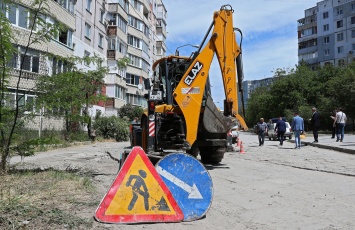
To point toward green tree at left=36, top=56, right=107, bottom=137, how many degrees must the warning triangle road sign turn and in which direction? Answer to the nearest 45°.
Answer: approximately 135° to its right

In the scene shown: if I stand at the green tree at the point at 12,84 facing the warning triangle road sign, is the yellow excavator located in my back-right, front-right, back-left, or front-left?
front-left

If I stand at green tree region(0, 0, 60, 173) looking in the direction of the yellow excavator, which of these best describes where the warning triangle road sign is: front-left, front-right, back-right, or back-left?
front-right

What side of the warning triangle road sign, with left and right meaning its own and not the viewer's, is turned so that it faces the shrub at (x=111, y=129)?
back

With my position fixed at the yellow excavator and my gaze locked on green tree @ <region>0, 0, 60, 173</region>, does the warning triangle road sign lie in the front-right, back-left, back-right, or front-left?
front-left

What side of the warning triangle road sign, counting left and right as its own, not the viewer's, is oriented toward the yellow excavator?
back

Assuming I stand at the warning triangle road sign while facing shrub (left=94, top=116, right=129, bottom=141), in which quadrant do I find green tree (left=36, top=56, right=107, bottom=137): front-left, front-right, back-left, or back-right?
front-left

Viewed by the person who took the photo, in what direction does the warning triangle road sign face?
facing the viewer

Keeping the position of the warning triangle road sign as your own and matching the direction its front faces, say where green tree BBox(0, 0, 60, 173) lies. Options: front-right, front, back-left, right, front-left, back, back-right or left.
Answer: back-right
